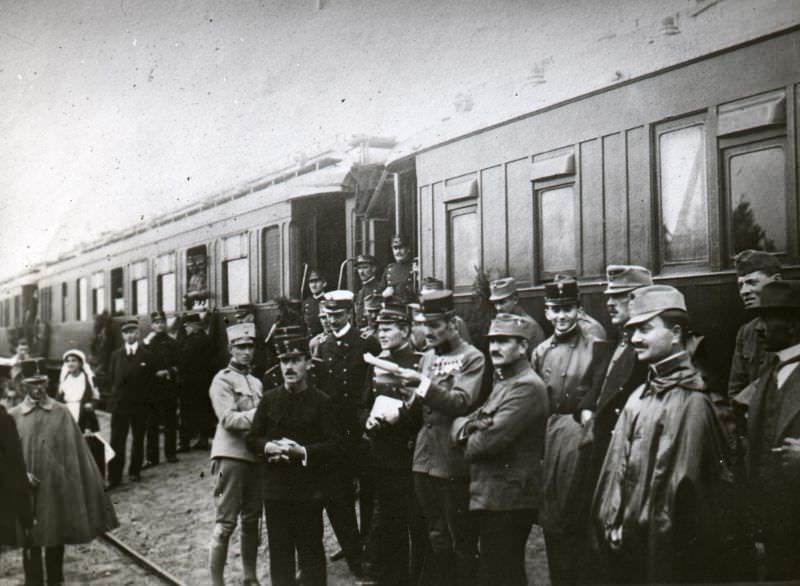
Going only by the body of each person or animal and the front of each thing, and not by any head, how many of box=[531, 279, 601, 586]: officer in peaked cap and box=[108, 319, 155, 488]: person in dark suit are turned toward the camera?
2

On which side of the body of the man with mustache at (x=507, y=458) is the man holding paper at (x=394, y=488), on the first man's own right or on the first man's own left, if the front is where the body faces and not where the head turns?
on the first man's own right

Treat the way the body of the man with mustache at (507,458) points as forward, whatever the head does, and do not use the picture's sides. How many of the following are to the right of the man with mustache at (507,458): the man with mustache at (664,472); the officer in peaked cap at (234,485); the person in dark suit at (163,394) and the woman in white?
3

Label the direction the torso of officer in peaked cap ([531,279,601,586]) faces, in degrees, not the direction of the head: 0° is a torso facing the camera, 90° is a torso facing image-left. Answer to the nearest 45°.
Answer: approximately 0°

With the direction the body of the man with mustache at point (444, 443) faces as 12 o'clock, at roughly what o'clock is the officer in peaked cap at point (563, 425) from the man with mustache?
The officer in peaked cap is roughly at 7 o'clock from the man with mustache.

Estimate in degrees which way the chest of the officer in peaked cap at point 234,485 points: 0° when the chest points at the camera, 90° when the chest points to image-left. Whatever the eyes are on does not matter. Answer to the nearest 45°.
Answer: approximately 315°

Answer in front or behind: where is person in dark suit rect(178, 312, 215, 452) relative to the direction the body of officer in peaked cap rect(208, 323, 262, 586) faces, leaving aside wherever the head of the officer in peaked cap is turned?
behind

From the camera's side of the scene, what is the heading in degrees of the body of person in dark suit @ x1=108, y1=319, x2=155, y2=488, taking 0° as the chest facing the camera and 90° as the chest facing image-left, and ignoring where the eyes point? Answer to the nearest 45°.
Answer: approximately 0°

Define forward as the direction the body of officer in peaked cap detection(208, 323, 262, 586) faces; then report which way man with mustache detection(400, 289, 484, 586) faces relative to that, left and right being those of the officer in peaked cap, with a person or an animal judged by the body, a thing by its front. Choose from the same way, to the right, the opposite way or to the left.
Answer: to the right

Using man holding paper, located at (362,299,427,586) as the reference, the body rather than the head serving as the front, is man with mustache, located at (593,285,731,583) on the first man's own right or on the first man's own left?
on the first man's own left
